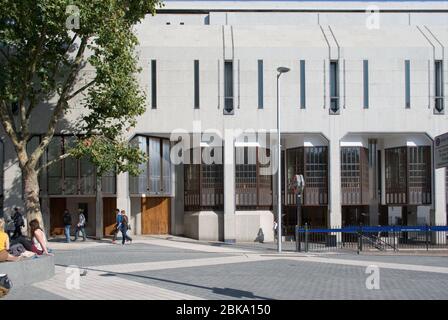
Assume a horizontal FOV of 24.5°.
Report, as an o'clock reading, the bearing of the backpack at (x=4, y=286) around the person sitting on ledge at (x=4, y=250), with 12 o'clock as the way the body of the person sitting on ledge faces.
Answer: The backpack is roughly at 3 o'clock from the person sitting on ledge.

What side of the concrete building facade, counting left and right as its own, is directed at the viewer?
front

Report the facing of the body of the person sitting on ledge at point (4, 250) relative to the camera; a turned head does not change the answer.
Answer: to the viewer's right

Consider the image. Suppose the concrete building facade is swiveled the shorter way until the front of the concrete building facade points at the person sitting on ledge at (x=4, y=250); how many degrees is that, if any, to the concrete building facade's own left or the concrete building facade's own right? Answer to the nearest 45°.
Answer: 0° — it already faces them

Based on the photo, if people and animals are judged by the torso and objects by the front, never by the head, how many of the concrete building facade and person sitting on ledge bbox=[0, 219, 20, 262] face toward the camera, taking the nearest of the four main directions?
1

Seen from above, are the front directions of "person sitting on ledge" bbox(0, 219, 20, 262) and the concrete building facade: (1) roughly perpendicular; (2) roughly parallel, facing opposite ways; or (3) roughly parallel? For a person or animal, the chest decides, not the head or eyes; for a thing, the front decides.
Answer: roughly perpendicular
